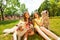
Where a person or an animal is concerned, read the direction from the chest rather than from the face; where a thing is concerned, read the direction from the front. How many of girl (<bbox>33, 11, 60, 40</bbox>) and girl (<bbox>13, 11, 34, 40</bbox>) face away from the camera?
0

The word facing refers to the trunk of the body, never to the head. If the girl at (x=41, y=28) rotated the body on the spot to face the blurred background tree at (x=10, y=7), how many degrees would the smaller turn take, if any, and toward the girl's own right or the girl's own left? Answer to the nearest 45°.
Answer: approximately 135° to the girl's own right

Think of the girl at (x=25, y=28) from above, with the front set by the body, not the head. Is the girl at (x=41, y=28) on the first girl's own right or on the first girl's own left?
on the first girl's own left
